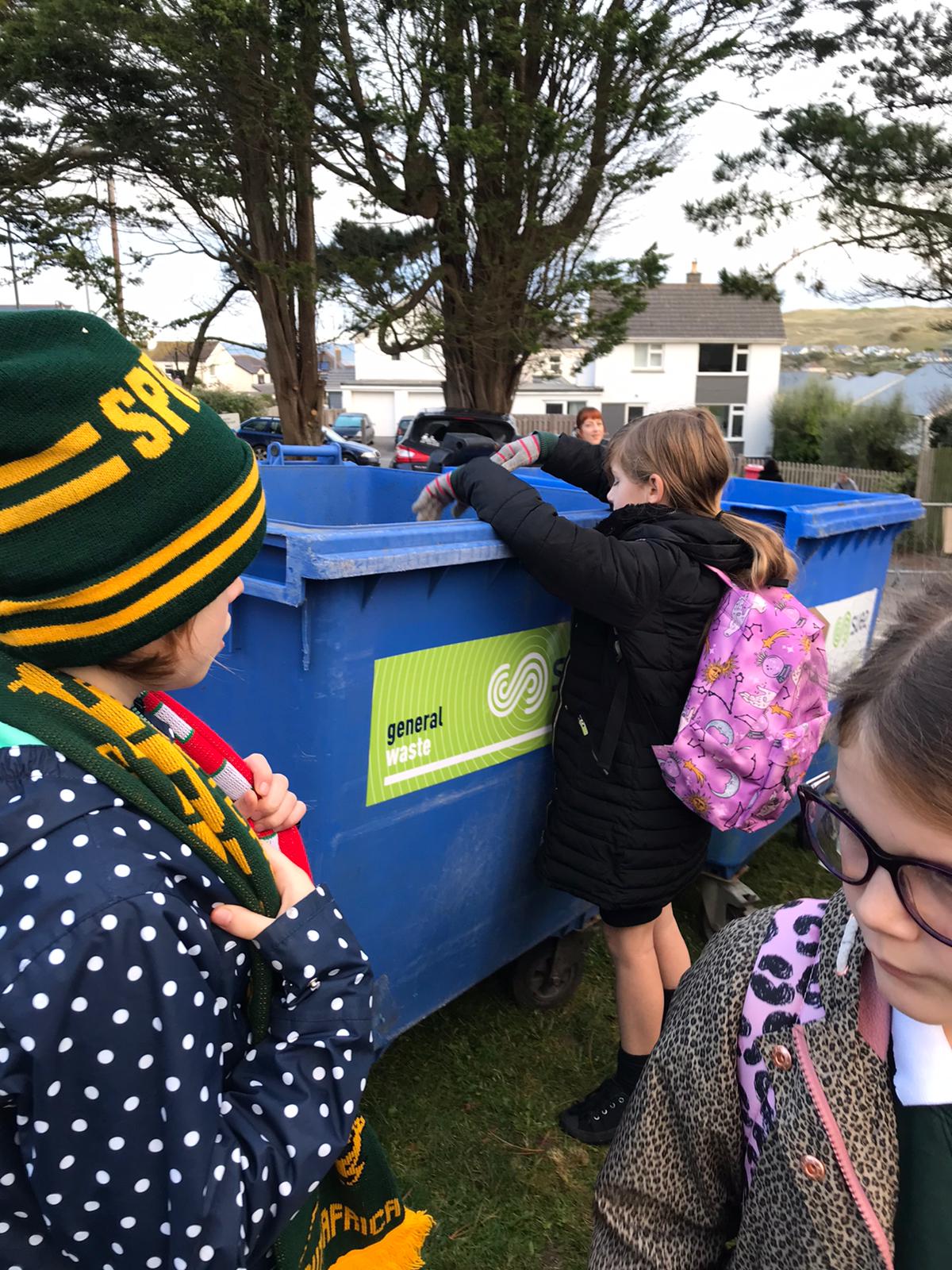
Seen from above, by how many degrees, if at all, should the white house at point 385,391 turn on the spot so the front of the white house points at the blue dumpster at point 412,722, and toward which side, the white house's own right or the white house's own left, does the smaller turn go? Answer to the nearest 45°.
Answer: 0° — it already faces it

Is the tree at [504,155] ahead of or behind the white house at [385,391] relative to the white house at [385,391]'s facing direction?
ahead

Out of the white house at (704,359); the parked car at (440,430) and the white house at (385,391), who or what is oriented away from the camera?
the parked car

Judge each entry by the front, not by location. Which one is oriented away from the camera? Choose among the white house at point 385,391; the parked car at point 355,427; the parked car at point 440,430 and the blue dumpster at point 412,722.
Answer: the parked car at point 440,430

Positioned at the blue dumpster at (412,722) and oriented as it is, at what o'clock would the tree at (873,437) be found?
The tree is roughly at 8 o'clock from the blue dumpster.

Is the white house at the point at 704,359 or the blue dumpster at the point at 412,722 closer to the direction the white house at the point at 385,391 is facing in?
the blue dumpster

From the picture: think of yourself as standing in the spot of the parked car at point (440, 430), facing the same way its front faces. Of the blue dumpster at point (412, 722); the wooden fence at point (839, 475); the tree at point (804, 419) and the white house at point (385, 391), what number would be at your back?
1

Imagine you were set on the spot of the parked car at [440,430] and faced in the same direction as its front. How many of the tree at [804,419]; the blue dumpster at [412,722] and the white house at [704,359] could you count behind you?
1

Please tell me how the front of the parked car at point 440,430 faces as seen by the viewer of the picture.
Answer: facing away from the viewer

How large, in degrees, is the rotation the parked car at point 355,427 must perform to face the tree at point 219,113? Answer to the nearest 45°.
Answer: approximately 45° to its left

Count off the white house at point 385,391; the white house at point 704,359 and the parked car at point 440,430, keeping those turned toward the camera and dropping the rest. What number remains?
2
